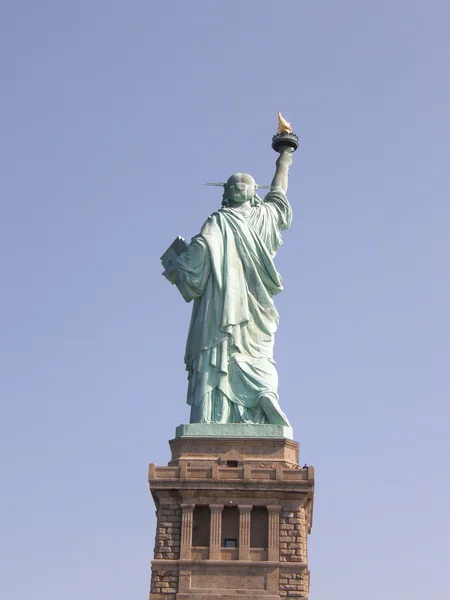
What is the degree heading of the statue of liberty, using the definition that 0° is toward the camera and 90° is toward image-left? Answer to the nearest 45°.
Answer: approximately 180°
